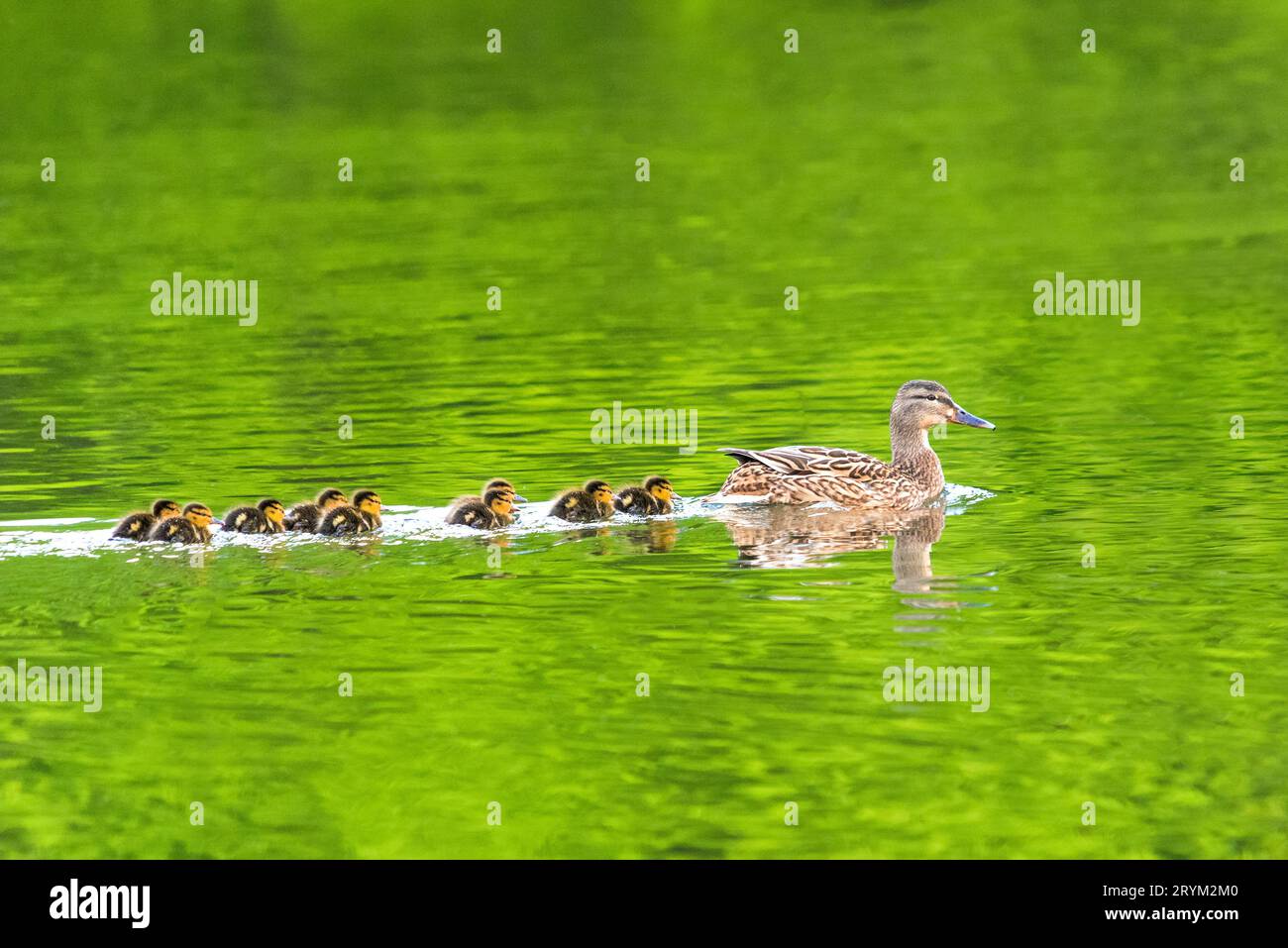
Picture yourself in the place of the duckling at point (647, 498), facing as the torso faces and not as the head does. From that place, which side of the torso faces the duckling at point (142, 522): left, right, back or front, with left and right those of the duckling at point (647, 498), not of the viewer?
back

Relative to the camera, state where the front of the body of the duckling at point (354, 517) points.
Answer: to the viewer's right

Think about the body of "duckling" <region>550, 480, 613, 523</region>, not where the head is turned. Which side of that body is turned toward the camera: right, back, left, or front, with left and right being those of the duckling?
right

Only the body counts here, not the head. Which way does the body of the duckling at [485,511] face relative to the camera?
to the viewer's right

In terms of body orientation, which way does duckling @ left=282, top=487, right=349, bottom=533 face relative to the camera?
to the viewer's right

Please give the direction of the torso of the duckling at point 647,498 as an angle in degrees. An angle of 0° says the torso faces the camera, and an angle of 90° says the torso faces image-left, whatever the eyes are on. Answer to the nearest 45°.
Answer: approximately 270°

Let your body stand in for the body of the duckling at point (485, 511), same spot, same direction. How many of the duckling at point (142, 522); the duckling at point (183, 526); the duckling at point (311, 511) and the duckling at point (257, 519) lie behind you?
4

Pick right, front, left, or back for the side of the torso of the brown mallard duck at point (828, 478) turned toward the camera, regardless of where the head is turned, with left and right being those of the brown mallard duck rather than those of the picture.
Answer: right

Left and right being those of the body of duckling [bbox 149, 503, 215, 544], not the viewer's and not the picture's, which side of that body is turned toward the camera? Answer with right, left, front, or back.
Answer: right

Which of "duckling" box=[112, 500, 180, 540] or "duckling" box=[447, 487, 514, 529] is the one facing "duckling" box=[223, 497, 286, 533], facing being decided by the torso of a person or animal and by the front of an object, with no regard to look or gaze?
"duckling" box=[112, 500, 180, 540]

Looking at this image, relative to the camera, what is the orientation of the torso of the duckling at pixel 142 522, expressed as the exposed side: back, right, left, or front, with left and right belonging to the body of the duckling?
right

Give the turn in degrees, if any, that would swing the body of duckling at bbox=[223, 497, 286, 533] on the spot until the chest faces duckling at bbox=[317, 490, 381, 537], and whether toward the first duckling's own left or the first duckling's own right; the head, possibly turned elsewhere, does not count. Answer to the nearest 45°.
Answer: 0° — it already faces it

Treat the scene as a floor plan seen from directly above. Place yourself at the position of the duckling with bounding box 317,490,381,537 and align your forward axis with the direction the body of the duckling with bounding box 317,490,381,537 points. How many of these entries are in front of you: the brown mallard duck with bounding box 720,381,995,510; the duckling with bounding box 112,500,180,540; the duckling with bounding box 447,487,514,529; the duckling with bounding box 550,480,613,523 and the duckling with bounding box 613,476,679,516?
4

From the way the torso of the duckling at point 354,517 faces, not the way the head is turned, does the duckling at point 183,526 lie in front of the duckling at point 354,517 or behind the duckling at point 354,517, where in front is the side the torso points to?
behind
